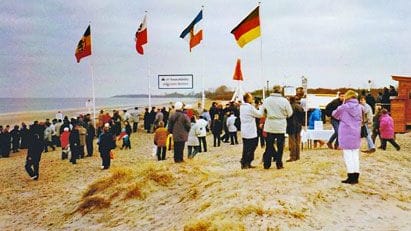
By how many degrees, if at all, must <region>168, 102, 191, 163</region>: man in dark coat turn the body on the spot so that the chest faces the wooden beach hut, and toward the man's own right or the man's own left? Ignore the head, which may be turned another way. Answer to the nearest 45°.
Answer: approximately 45° to the man's own right

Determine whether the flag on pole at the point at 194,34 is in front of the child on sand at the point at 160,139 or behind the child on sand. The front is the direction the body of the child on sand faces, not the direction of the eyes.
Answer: in front

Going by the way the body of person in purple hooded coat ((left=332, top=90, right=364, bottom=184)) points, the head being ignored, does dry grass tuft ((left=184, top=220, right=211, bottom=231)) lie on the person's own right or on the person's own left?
on the person's own left

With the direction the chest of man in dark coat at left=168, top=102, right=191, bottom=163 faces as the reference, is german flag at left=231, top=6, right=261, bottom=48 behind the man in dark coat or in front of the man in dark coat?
in front

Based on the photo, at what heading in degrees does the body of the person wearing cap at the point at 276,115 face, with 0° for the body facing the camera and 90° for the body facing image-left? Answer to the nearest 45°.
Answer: approximately 180°

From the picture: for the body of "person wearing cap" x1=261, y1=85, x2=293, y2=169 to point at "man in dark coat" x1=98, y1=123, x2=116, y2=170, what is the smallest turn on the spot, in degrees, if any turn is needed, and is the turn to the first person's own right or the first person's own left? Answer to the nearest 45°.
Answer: approximately 45° to the first person's own left

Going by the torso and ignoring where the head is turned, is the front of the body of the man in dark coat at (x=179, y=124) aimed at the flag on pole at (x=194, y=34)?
yes

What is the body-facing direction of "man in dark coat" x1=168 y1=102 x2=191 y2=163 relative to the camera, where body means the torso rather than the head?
away from the camera
